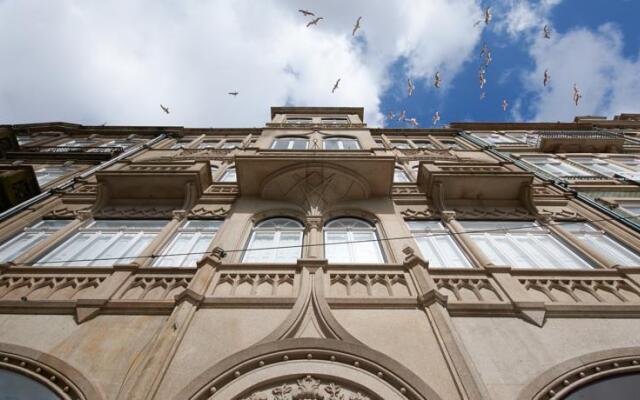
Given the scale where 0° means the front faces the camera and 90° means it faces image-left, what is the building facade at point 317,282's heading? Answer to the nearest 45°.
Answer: approximately 0°
